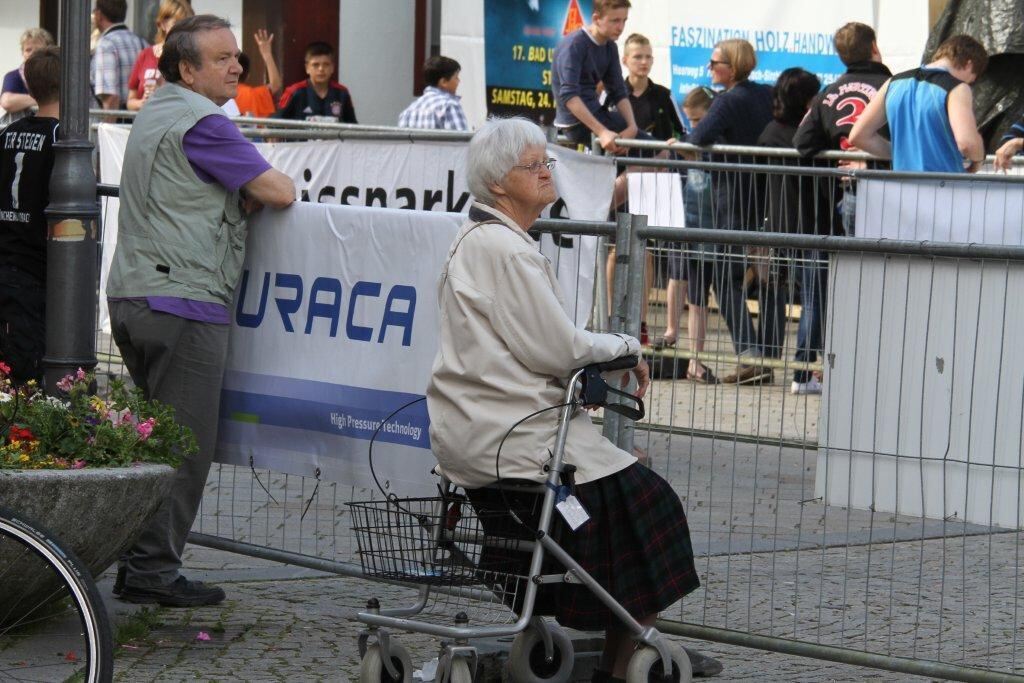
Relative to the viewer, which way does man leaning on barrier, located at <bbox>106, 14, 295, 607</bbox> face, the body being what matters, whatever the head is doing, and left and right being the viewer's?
facing to the right of the viewer

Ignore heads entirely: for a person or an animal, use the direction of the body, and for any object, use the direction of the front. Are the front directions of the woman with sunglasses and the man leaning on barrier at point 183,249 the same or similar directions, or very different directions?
very different directions

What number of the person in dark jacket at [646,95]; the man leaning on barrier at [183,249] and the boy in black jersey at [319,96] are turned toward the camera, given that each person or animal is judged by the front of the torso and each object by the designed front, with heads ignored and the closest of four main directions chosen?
2

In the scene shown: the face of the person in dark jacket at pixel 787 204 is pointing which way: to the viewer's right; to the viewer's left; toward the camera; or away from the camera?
away from the camera

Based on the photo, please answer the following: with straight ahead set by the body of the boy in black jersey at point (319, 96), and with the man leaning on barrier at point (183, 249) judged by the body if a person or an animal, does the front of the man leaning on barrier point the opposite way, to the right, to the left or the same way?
to the left

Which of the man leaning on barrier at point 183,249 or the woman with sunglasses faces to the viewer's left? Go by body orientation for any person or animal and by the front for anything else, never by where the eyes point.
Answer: the woman with sunglasses

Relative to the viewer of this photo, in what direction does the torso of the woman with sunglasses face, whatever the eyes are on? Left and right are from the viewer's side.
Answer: facing to the left of the viewer

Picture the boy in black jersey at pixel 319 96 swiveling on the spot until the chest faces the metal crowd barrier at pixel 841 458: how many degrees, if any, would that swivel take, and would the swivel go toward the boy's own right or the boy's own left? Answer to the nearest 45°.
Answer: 0° — they already face it

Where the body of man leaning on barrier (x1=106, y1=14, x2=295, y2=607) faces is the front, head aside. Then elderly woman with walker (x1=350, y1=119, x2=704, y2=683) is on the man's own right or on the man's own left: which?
on the man's own right

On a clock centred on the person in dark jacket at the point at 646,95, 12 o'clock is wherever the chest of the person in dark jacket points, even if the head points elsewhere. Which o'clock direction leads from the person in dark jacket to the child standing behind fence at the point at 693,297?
The child standing behind fence is roughly at 12 o'clock from the person in dark jacket.

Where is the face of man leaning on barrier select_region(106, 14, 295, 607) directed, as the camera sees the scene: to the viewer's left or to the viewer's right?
to the viewer's right

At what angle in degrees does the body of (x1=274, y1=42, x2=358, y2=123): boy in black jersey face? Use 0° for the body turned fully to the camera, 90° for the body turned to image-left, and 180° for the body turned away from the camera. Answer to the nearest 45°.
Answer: approximately 0°
